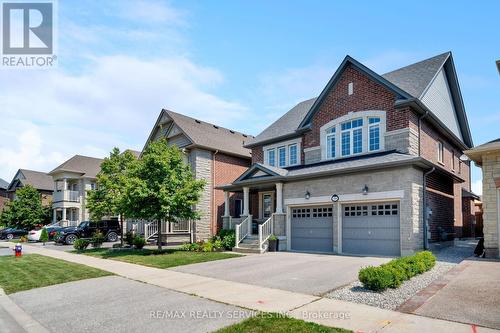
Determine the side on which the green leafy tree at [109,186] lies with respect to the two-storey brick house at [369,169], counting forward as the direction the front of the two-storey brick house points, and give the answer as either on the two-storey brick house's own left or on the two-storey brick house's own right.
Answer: on the two-storey brick house's own right

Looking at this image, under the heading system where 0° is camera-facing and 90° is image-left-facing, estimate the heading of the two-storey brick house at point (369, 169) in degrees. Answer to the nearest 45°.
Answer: approximately 45°

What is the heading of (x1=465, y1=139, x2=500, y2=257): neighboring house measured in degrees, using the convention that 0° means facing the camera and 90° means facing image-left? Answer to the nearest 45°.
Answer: approximately 0°

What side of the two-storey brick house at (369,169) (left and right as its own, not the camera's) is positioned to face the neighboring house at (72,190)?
right

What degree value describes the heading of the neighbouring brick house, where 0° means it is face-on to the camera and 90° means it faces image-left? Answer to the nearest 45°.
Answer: approximately 45°

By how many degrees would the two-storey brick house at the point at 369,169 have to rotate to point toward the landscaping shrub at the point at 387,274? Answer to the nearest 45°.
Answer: approximately 45° to its left

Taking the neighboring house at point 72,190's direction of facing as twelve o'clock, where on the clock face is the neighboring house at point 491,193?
the neighboring house at point 491,193 is roughly at 10 o'clock from the neighboring house at point 72,190.

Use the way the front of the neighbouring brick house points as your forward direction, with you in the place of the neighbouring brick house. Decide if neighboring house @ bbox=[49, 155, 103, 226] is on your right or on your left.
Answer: on your right
